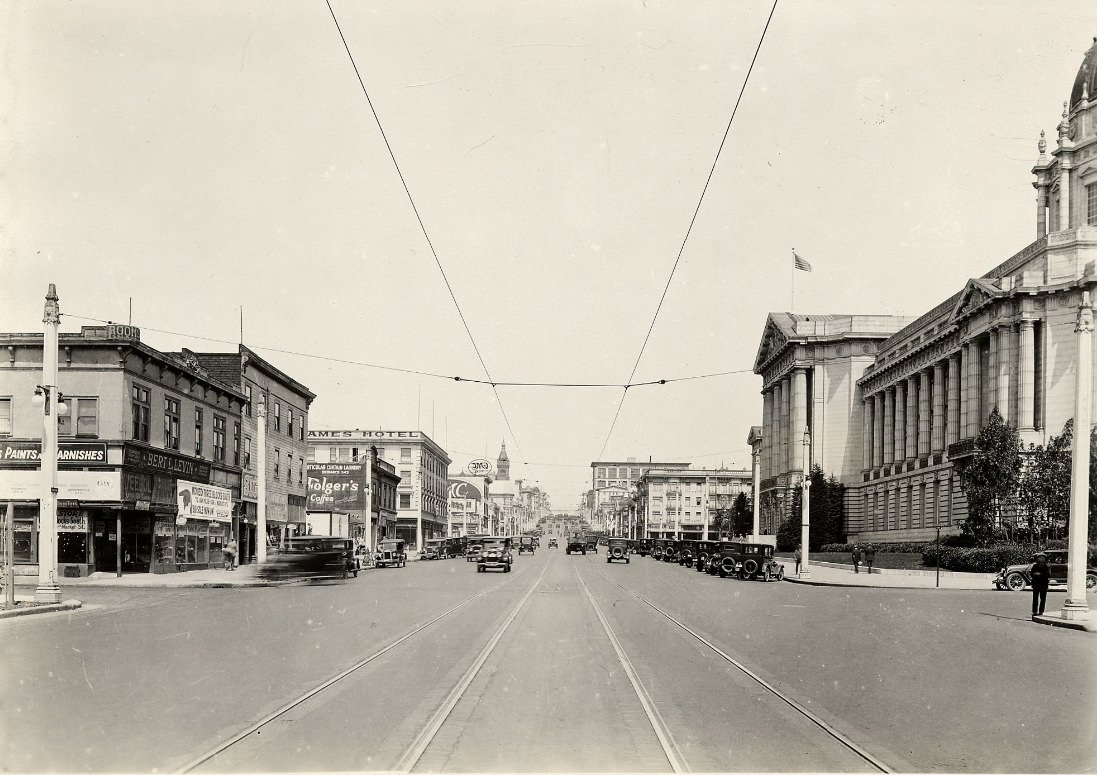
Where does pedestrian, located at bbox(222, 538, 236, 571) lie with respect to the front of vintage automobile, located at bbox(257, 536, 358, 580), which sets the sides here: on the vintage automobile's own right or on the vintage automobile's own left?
on the vintage automobile's own right

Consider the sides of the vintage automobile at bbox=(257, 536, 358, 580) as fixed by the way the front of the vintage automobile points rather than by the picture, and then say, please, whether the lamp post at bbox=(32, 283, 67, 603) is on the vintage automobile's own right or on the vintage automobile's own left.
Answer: on the vintage automobile's own left

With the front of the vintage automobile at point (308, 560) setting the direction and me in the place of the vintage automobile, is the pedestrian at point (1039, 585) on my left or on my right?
on my left

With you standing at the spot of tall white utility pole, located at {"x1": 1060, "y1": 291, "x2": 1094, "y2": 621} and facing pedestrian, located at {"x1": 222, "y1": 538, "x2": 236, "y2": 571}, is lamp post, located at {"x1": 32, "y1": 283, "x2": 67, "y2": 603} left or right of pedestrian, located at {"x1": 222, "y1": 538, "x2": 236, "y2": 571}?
left

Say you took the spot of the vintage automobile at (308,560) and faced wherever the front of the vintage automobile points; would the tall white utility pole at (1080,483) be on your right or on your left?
on your left

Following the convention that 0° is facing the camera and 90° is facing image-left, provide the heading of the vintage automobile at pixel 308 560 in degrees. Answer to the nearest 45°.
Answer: approximately 90°
